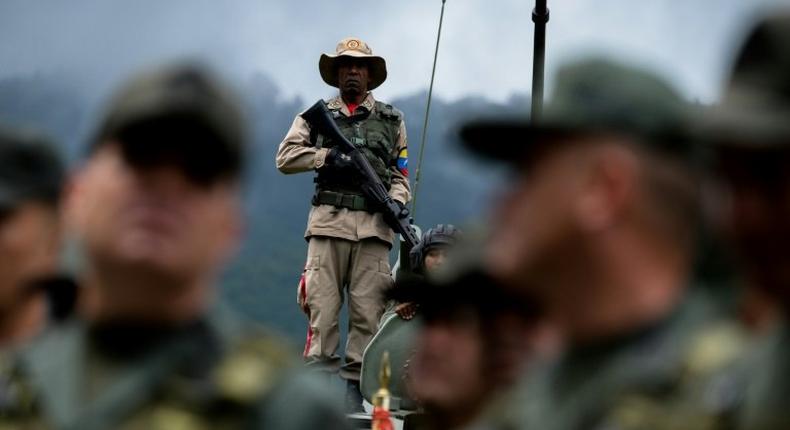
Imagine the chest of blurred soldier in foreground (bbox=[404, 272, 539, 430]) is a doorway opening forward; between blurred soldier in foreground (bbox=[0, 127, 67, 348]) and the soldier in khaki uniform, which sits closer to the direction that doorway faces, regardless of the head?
the blurred soldier in foreground

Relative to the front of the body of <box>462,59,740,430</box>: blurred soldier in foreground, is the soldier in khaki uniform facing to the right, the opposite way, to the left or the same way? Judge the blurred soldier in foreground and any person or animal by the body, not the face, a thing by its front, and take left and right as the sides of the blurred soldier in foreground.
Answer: to the left

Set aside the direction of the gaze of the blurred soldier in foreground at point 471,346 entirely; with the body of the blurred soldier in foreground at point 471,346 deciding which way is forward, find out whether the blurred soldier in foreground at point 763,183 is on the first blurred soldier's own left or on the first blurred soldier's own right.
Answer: on the first blurred soldier's own left

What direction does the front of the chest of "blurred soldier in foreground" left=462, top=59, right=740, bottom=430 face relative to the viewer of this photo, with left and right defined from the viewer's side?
facing to the left of the viewer

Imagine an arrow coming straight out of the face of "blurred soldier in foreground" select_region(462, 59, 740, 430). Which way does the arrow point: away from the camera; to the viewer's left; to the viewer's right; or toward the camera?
to the viewer's left
